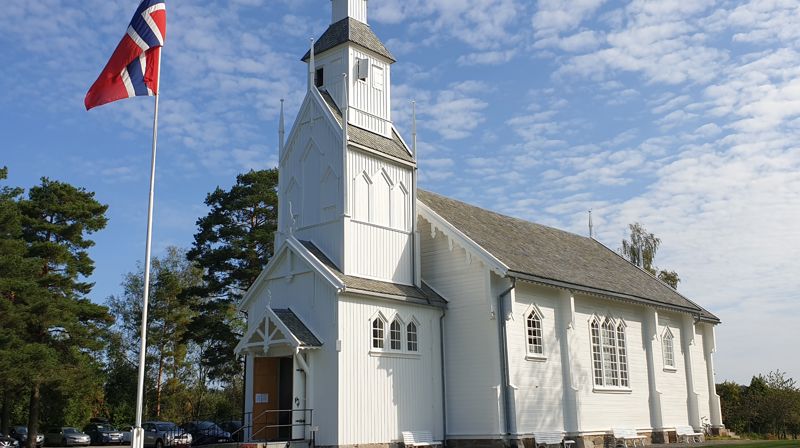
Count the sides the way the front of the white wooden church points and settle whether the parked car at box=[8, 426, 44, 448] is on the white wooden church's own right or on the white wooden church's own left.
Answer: on the white wooden church's own right

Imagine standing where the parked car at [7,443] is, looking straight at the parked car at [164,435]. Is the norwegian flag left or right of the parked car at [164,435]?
right

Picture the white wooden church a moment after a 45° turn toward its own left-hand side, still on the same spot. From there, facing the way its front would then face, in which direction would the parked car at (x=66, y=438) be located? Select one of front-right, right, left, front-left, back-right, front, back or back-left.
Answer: back-right

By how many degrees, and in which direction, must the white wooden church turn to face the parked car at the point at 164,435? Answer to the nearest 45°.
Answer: approximately 90° to its right

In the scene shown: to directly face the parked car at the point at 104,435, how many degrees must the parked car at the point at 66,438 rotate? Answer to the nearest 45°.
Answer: approximately 45° to its left

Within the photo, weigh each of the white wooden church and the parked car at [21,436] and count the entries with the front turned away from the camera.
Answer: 0

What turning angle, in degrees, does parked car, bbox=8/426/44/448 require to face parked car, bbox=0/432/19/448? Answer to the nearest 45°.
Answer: approximately 45° to its right
